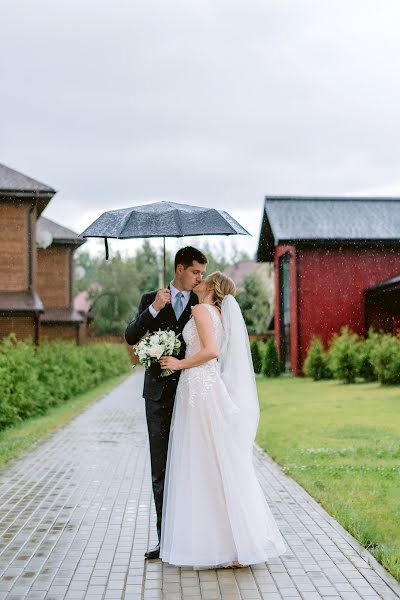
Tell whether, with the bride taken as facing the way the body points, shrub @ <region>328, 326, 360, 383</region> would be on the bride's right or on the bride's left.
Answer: on the bride's right

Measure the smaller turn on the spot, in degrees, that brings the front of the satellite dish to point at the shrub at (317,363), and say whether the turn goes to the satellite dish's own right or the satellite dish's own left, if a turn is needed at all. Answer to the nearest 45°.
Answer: approximately 90° to the satellite dish's own left

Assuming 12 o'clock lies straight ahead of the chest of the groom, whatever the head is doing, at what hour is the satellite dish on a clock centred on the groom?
The satellite dish is roughly at 7 o'clock from the groom.

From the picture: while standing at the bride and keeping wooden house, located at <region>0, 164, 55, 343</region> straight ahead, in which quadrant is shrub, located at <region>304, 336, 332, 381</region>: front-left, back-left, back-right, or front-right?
front-right

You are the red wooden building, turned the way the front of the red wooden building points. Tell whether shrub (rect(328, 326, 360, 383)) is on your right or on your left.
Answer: on your left

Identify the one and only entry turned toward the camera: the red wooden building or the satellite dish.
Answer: the satellite dish

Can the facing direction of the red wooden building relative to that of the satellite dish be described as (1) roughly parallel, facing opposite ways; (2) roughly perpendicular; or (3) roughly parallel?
roughly perpendicular

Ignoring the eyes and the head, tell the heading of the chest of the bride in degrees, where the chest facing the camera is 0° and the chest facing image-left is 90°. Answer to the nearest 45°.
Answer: approximately 90°

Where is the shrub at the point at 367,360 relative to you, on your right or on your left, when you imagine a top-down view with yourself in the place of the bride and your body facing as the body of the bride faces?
on your right

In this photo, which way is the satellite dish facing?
toward the camera

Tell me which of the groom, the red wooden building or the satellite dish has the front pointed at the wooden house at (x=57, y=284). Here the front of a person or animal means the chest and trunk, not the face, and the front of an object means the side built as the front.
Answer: the red wooden building

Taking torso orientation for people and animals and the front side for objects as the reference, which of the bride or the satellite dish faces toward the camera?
the satellite dish

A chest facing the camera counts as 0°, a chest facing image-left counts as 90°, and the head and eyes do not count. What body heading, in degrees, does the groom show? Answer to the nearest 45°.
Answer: approximately 315°

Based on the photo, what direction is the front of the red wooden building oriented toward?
to the viewer's left

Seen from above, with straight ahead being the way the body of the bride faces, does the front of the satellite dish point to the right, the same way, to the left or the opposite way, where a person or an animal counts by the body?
to the left
